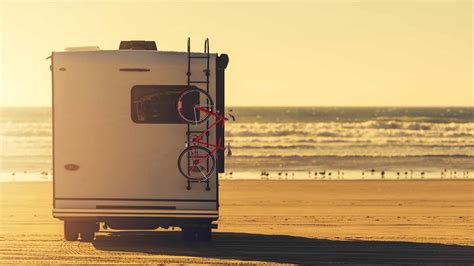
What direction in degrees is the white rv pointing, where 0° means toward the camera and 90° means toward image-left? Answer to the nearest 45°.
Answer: approximately 180°
